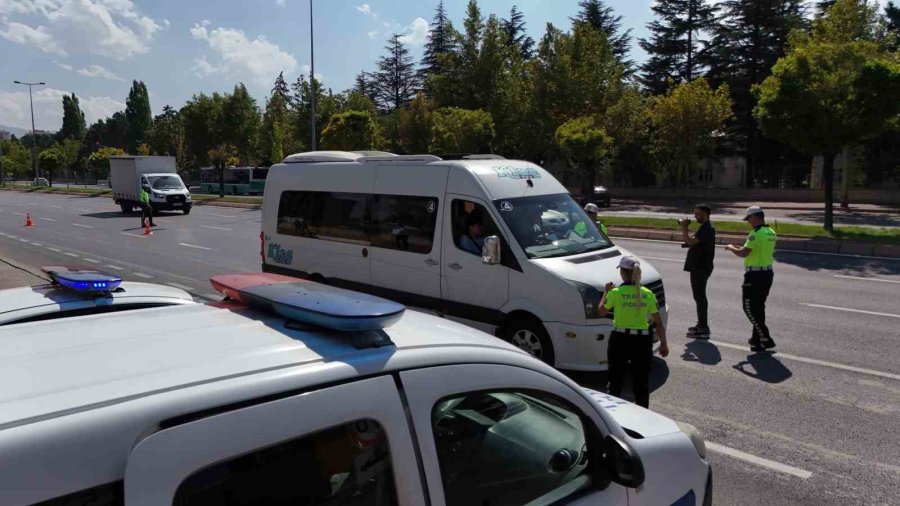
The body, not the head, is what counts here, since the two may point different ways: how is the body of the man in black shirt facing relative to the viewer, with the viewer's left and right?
facing to the left of the viewer

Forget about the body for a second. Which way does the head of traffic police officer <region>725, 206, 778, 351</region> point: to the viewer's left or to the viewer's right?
to the viewer's left

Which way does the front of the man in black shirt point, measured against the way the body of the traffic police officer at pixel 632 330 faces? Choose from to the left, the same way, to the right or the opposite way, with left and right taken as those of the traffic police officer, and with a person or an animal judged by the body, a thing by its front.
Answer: to the left

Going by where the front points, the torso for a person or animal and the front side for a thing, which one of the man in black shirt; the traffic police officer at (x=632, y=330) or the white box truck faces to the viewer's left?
the man in black shirt

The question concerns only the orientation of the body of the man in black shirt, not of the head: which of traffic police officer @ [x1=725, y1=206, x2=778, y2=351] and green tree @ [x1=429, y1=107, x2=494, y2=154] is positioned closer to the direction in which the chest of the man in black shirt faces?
the green tree

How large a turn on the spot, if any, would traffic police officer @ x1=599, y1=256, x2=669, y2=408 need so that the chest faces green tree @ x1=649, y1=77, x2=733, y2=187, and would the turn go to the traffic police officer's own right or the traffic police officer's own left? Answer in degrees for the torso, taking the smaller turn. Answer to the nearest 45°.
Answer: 0° — they already face it

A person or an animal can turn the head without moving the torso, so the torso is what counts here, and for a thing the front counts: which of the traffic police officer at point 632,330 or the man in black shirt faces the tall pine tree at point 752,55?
the traffic police officer

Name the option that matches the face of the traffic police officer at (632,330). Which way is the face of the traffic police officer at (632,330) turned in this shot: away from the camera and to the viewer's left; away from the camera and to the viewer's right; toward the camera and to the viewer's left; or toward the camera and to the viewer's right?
away from the camera and to the viewer's left

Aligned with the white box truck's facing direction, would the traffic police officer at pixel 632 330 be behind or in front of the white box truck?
in front

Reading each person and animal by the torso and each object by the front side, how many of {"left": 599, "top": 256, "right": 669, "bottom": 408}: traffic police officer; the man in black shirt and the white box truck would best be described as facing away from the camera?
1

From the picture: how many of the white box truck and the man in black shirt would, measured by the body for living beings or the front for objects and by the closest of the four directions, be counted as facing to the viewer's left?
1

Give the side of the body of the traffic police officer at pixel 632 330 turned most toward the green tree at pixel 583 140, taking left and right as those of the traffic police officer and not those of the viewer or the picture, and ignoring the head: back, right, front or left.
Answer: front
